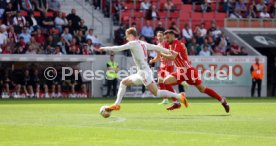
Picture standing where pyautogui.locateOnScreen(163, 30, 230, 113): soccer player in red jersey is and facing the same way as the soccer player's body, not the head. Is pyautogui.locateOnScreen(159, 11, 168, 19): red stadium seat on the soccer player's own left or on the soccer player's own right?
on the soccer player's own right

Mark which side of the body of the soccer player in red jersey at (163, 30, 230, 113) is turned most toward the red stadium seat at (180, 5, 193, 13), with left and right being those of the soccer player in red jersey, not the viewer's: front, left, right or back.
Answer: right

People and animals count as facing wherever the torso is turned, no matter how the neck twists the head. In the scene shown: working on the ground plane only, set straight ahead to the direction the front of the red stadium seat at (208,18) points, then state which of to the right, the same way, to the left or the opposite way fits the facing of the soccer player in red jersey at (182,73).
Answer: to the right

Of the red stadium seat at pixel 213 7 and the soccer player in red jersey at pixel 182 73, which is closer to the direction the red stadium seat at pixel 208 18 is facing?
the soccer player in red jersey

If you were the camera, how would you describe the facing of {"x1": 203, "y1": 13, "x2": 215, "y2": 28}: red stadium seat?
facing the viewer

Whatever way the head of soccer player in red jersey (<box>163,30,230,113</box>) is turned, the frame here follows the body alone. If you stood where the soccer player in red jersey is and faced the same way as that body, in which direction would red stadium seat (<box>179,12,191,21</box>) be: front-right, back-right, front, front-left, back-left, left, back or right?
right

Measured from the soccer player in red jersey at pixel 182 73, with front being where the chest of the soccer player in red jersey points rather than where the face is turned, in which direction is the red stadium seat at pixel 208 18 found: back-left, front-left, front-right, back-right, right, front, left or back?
right

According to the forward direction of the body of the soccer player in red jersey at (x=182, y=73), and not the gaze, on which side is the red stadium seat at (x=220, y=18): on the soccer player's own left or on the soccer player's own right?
on the soccer player's own right

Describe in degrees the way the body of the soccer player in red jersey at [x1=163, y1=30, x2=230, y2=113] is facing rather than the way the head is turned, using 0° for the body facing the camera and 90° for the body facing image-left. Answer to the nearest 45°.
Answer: approximately 90°

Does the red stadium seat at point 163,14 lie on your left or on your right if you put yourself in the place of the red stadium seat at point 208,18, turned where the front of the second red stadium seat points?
on your right

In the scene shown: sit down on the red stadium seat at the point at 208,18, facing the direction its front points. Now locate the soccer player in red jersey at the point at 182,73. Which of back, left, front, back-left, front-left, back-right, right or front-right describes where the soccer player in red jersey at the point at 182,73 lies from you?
front

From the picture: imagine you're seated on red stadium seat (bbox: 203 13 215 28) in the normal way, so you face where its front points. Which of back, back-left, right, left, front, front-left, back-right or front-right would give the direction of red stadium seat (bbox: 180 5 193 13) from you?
right

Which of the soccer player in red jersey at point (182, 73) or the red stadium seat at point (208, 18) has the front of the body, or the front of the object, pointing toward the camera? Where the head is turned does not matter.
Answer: the red stadium seat
